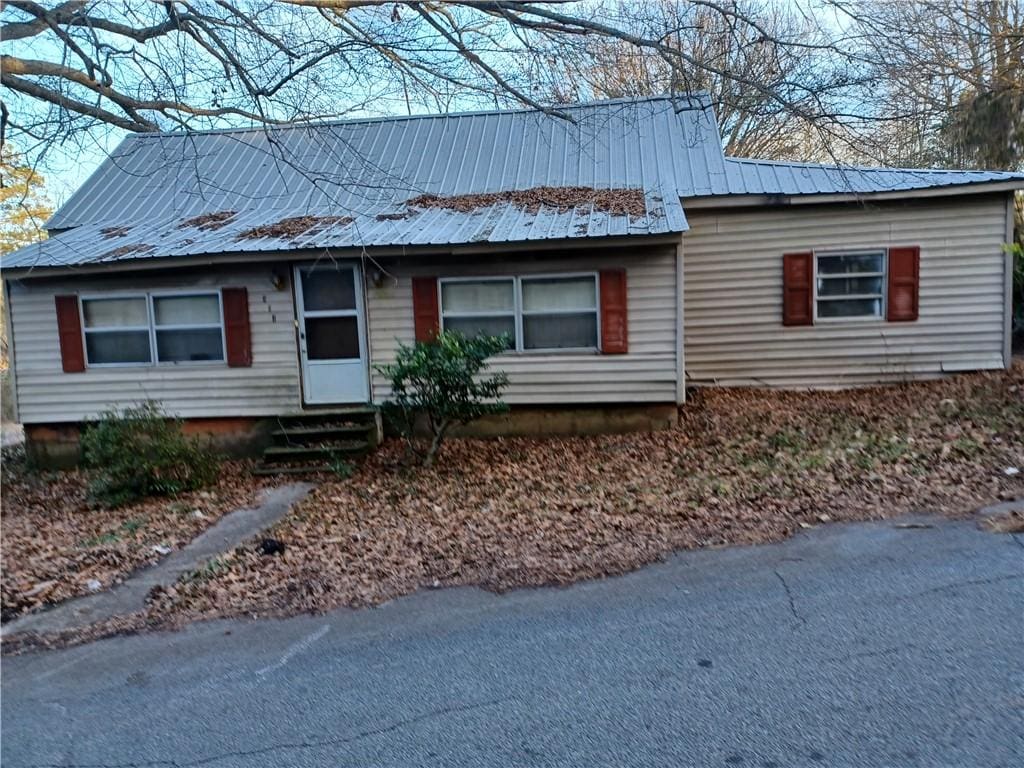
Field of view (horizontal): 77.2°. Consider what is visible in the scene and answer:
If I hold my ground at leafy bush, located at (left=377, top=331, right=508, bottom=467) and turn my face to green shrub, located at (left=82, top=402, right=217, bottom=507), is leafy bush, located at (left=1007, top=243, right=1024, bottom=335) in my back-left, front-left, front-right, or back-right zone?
back-right

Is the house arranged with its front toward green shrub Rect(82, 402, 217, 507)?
no

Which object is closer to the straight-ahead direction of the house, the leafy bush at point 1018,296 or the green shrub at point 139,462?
the green shrub

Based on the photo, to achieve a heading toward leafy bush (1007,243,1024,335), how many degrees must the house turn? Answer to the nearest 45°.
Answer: approximately 90° to its left

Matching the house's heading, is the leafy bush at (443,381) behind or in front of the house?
in front

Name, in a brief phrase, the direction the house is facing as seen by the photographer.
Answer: facing the viewer
